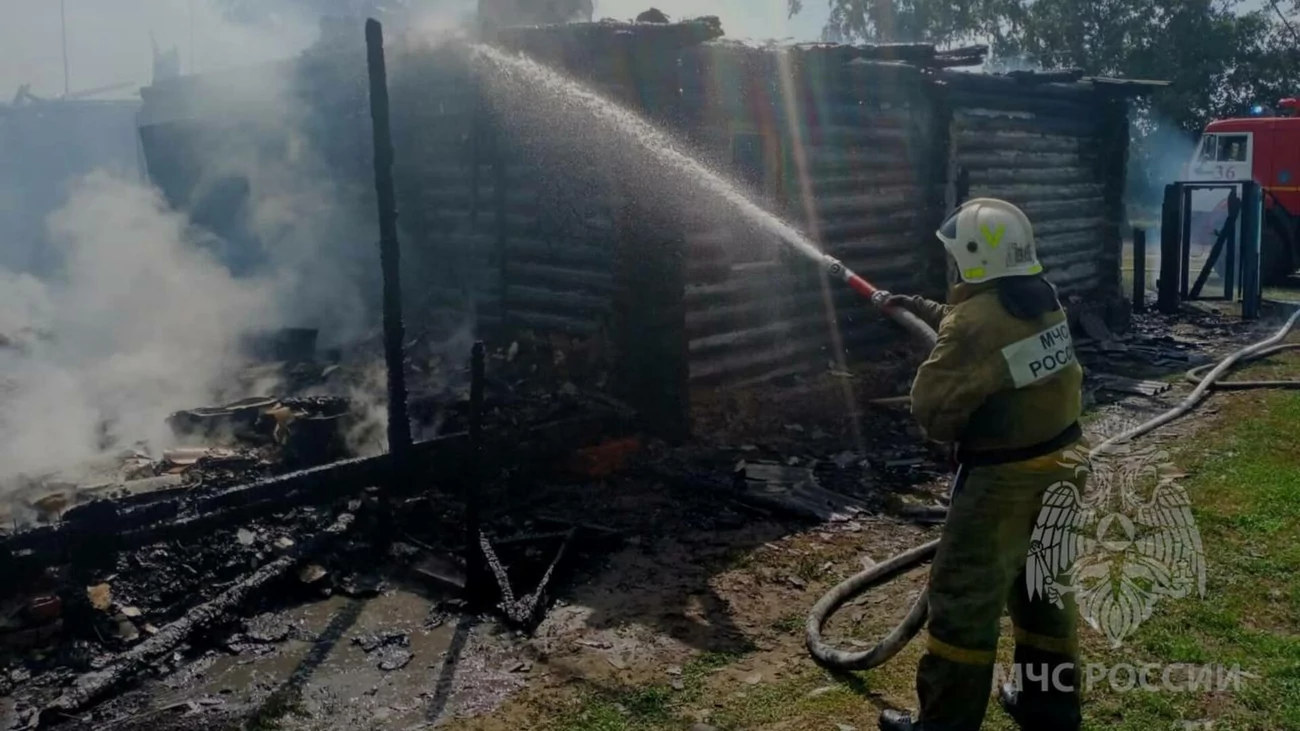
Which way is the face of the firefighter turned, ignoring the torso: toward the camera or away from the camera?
away from the camera

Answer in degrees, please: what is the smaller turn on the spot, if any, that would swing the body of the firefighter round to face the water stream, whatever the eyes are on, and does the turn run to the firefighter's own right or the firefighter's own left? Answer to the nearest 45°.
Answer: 0° — they already face it

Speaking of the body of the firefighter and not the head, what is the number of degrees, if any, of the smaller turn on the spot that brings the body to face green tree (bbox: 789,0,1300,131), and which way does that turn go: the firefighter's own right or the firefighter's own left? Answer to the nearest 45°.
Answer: approximately 45° to the firefighter's own right

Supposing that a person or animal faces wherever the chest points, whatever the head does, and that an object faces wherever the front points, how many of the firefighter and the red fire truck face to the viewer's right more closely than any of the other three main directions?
0

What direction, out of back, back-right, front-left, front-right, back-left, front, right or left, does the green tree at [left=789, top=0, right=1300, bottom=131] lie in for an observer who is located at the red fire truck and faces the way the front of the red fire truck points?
right

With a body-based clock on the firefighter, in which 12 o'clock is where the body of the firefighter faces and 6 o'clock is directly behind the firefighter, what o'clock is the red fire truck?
The red fire truck is roughly at 2 o'clock from the firefighter.

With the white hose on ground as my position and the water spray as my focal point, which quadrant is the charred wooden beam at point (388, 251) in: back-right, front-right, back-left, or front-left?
front-left

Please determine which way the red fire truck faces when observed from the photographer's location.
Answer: facing to the left of the viewer

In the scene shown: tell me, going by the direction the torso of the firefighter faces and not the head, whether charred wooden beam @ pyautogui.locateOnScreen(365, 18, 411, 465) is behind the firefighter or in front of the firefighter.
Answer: in front

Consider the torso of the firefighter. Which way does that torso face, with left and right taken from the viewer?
facing away from the viewer and to the left of the viewer

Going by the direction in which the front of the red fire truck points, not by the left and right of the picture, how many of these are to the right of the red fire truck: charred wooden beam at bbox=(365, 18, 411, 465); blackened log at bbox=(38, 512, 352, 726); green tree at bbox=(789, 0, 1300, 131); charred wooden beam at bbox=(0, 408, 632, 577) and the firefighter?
1
